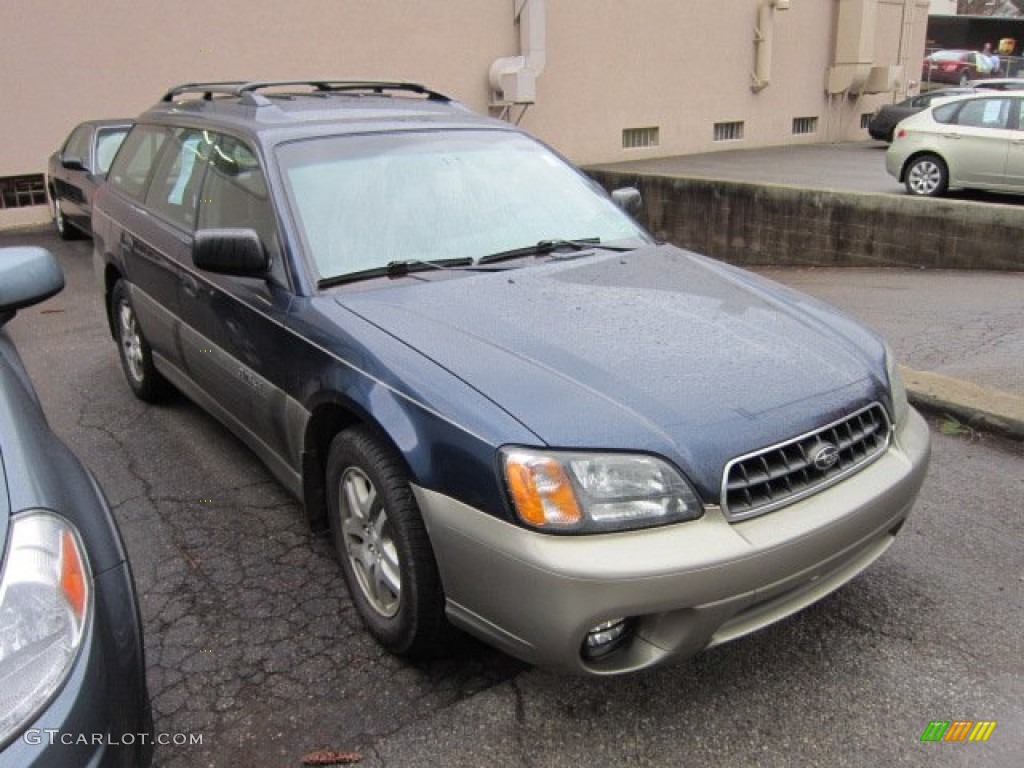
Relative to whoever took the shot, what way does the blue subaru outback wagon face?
facing the viewer and to the right of the viewer

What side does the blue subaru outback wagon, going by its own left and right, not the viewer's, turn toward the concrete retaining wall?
left

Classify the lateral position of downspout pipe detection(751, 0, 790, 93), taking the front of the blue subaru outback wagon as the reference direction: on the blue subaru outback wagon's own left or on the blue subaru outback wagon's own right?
on the blue subaru outback wagon's own left

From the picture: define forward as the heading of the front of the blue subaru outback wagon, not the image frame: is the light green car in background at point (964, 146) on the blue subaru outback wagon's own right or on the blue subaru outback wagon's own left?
on the blue subaru outback wagon's own left

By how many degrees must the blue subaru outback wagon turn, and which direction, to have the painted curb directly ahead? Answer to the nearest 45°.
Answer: approximately 90° to its left

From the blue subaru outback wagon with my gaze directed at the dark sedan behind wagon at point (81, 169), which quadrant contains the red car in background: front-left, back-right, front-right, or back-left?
front-right

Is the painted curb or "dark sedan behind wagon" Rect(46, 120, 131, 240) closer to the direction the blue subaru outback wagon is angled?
the painted curb

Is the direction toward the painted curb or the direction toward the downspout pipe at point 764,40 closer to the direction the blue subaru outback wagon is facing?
the painted curb

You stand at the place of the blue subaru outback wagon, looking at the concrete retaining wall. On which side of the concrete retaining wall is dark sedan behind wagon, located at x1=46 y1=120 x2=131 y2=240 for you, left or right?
left

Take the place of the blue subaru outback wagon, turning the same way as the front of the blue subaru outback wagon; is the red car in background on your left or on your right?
on your left
